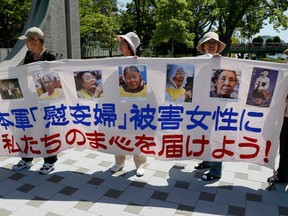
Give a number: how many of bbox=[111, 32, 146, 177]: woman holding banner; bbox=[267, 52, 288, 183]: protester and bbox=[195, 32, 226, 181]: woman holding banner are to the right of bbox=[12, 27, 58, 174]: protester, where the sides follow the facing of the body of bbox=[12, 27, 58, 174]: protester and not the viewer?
0

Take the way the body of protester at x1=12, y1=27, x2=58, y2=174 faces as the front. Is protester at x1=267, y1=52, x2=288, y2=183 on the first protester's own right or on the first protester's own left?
on the first protester's own left

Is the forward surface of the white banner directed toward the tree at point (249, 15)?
no

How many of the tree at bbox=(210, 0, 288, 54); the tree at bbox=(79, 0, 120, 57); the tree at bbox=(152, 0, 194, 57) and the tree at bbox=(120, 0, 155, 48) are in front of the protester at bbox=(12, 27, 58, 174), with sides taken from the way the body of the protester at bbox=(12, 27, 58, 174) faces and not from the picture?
0

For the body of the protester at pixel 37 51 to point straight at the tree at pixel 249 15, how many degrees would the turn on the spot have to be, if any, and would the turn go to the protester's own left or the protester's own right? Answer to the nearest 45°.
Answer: approximately 180°

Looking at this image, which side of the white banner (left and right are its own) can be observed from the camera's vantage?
front

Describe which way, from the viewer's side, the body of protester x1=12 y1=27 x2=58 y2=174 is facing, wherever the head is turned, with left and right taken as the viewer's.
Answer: facing the viewer and to the left of the viewer

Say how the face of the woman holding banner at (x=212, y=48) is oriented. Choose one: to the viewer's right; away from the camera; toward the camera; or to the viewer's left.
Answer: toward the camera

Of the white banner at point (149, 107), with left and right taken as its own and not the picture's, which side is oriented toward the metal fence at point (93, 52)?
back

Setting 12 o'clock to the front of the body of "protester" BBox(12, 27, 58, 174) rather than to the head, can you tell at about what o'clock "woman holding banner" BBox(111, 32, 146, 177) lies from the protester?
The woman holding banner is roughly at 8 o'clock from the protester.

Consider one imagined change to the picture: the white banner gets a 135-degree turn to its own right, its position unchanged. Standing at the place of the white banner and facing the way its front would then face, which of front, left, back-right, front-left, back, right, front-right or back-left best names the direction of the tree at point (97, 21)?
front-right

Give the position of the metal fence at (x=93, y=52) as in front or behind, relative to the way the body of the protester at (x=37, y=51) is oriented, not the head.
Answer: behind

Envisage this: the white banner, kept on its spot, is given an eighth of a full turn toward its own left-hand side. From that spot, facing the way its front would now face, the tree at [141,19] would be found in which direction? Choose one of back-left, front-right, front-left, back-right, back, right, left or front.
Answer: back-left
